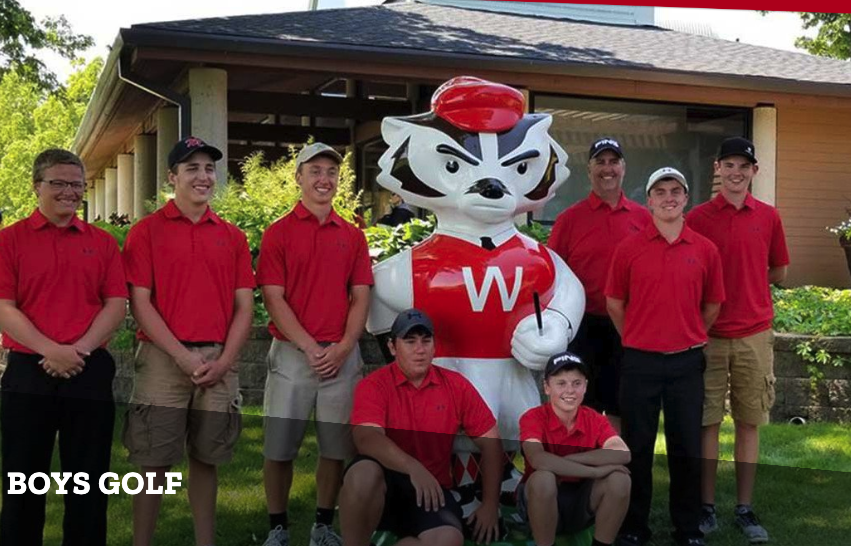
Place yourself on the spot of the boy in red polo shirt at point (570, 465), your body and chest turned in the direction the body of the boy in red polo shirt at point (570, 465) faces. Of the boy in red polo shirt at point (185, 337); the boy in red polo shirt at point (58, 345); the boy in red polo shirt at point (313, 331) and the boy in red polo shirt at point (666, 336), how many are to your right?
3

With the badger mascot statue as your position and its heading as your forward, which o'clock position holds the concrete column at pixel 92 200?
The concrete column is roughly at 5 o'clock from the badger mascot statue.

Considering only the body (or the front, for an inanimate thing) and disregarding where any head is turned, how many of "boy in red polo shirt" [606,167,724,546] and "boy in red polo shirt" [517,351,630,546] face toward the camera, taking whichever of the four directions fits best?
2

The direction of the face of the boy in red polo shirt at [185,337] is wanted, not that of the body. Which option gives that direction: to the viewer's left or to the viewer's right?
to the viewer's right

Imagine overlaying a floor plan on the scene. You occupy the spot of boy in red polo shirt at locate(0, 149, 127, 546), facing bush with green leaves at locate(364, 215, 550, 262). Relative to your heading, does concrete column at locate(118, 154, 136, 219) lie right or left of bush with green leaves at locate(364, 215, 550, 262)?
left

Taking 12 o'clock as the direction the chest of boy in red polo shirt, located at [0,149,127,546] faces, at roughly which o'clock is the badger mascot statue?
The badger mascot statue is roughly at 9 o'clock from the boy in red polo shirt.

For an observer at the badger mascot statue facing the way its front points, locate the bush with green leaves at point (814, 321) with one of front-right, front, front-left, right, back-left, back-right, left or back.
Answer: back-left

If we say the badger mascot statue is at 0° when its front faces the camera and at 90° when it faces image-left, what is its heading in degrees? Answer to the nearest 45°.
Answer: approximately 0°
